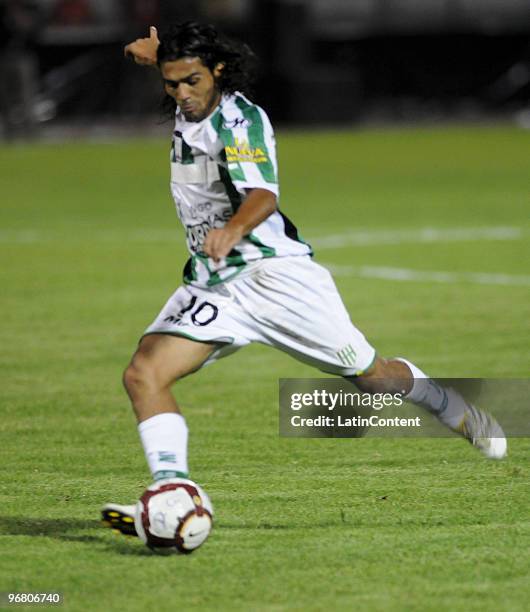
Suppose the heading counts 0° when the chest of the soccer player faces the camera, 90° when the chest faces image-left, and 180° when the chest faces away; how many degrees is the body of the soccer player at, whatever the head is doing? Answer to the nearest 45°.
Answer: approximately 45°

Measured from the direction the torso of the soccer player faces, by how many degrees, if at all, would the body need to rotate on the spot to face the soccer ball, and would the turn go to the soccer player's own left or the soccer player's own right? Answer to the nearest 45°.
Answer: approximately 45° to the soccer player's own left
